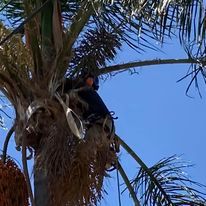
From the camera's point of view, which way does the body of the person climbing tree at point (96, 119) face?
to the viewer's left
